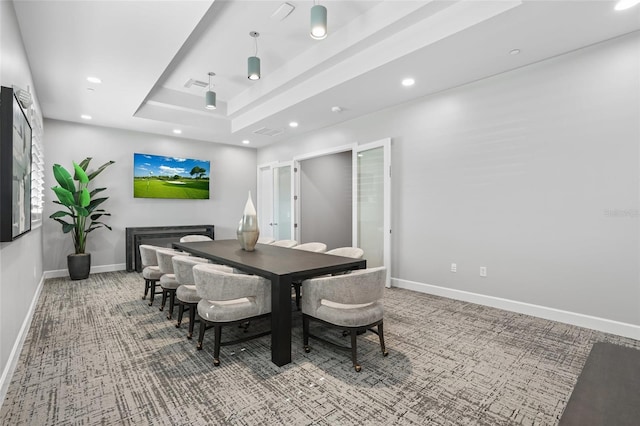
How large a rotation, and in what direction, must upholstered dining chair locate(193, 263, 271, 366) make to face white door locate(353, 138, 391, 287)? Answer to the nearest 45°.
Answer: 0° — it already faces it

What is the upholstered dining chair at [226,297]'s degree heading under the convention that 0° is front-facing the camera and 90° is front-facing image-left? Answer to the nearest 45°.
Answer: approximately 225°

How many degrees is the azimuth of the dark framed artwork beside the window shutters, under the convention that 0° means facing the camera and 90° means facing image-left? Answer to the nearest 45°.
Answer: approximately 270°

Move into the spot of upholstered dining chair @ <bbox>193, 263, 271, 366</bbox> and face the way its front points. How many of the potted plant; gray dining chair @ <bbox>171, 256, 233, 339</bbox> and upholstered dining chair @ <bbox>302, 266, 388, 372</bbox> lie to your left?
2

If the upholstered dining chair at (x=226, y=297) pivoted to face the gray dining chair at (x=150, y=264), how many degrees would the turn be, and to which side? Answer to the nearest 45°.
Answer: approximately 90° to its left

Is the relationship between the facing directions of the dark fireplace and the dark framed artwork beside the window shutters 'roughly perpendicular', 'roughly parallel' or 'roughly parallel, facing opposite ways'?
roughly perpendicular

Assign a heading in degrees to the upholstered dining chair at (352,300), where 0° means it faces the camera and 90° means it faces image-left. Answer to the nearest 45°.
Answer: approximately 135°
